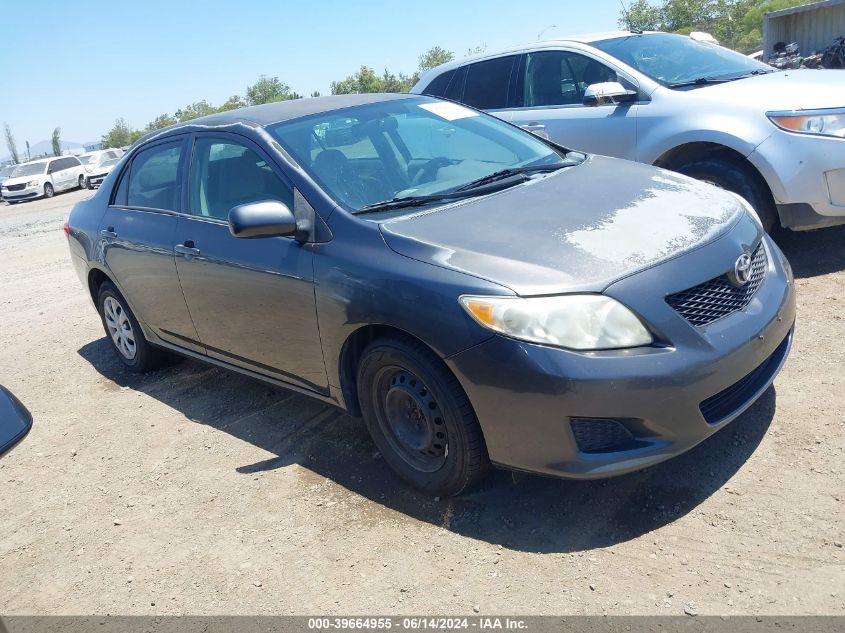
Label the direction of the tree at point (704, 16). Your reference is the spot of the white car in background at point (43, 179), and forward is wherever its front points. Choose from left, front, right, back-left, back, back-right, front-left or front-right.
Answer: back-left

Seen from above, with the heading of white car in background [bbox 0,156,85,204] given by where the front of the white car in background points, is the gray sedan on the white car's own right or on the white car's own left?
on the white car's own left

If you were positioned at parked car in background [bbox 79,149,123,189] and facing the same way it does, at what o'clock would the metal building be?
The metal building is roughly at 9 o'clock from the parked car in background.

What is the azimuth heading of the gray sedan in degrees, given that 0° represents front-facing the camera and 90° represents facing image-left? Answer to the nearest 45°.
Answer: approximately 315°

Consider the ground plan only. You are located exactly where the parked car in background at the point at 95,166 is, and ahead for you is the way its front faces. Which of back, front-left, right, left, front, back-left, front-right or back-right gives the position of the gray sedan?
front-left

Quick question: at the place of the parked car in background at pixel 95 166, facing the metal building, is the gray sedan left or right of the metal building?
right

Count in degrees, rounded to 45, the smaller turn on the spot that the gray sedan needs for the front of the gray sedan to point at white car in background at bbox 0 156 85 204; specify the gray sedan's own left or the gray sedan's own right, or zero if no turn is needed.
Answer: approximately 180°

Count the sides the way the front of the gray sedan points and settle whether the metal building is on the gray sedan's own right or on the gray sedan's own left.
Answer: on the gray sedan's own left

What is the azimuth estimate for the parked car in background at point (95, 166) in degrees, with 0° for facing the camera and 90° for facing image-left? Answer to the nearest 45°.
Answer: approximately 45°

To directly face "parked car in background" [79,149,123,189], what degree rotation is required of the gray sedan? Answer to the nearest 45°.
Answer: approximately 180°

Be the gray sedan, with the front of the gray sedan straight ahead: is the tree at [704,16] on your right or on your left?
on your left

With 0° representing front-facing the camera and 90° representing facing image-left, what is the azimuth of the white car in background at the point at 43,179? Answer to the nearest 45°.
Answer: approximately 45°
